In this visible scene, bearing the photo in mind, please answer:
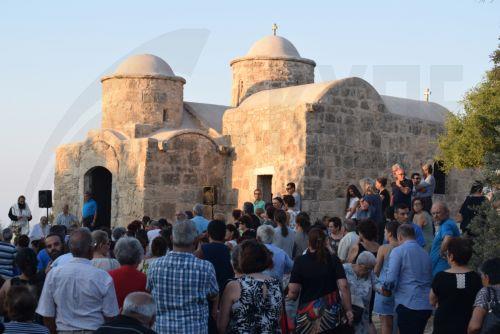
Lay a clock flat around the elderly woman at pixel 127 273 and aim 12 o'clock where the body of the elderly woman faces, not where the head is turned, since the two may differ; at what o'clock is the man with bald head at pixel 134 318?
The man with bald head is roughly at 6 o'clock from the elderly woman.

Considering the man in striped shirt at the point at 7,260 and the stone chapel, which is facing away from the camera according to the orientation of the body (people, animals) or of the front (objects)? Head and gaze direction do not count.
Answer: the man in striped shirt

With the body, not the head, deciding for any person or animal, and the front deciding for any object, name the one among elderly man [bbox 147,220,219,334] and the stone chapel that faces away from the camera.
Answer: the elderly man

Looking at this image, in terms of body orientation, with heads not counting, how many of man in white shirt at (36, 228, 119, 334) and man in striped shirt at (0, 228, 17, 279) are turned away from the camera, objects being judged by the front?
2

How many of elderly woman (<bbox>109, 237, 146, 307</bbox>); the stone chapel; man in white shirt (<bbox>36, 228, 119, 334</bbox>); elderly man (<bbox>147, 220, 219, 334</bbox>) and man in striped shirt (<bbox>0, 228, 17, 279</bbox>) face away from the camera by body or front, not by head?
4

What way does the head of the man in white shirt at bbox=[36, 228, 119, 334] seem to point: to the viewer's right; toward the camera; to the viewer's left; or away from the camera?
away from the camera

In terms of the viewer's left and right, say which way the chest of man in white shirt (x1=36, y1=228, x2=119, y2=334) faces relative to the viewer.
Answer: facing away from the viewer

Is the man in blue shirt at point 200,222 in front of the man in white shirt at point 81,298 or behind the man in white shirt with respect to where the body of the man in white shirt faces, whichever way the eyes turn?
in front

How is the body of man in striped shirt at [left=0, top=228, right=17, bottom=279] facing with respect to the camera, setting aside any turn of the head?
away from the camera

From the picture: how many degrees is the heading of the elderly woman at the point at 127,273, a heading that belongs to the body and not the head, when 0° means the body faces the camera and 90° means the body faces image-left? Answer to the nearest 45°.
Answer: approximately 180°

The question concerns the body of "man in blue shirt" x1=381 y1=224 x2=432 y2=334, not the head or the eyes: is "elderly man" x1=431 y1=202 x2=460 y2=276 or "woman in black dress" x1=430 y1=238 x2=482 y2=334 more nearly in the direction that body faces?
the elderly man

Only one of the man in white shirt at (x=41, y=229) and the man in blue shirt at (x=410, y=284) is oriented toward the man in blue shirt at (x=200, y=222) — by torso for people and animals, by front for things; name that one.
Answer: the man in blue shirt at (x=410, y=284)

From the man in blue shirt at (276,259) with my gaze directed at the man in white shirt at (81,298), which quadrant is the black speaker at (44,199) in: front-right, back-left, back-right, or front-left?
back-right

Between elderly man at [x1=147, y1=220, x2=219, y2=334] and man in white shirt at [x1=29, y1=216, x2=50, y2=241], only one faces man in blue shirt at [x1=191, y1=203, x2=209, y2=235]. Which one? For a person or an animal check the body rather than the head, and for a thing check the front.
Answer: the elderly man

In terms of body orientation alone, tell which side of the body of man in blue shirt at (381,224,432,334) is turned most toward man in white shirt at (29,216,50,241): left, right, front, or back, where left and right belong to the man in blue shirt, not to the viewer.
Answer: front

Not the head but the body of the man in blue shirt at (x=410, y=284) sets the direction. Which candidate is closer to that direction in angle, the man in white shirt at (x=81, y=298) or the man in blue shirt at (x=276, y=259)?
the man in blue shirt

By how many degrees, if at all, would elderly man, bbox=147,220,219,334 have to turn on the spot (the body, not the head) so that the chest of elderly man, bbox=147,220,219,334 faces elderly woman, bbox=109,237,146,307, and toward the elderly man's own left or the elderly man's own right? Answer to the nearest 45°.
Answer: approximately 45° to the elderly man's own left

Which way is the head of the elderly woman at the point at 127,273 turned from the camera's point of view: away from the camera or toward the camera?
away from the camera

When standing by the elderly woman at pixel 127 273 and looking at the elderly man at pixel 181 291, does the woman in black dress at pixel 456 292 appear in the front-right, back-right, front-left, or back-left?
front-left

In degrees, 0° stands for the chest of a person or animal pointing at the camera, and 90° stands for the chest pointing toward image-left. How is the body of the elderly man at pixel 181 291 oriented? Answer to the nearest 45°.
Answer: approximately 180°

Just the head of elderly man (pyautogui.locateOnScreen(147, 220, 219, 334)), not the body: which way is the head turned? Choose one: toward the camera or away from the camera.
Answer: away from the camera
